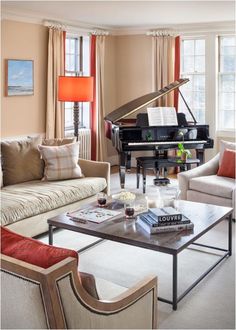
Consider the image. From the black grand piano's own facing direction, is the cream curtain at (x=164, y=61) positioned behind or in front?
behind

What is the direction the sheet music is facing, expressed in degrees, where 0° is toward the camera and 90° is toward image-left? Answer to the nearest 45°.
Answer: approximately 0°

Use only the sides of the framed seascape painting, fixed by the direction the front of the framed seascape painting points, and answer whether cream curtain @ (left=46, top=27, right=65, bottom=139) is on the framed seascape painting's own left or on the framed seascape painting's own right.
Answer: on the framed seascape painting's own left

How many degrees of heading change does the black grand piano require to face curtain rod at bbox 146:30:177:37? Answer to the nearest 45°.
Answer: approximately 180°

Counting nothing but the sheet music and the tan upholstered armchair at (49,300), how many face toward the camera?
1

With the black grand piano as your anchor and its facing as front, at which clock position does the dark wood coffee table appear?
The dark wood coffee table is roughly at 12 o'clock from the black grand piano.

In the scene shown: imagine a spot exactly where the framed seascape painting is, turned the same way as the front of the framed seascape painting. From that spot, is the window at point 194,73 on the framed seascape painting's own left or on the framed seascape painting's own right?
on the framed seascape painting's own left

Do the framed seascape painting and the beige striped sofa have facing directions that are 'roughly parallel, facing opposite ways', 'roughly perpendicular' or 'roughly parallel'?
roughly parallel

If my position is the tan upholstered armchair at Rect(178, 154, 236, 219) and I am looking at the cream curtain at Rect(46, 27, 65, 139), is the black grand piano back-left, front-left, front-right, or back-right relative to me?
front-right

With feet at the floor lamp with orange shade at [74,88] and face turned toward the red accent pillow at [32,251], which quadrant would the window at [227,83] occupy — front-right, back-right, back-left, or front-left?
back-left

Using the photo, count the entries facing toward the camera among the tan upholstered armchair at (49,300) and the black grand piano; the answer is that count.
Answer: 1

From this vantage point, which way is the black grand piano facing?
toward the camera

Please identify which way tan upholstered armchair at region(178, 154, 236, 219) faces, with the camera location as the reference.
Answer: facing the viewer and to the left of the viewer

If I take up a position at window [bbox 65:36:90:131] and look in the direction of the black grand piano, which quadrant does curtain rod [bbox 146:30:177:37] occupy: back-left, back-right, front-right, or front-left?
front-left
